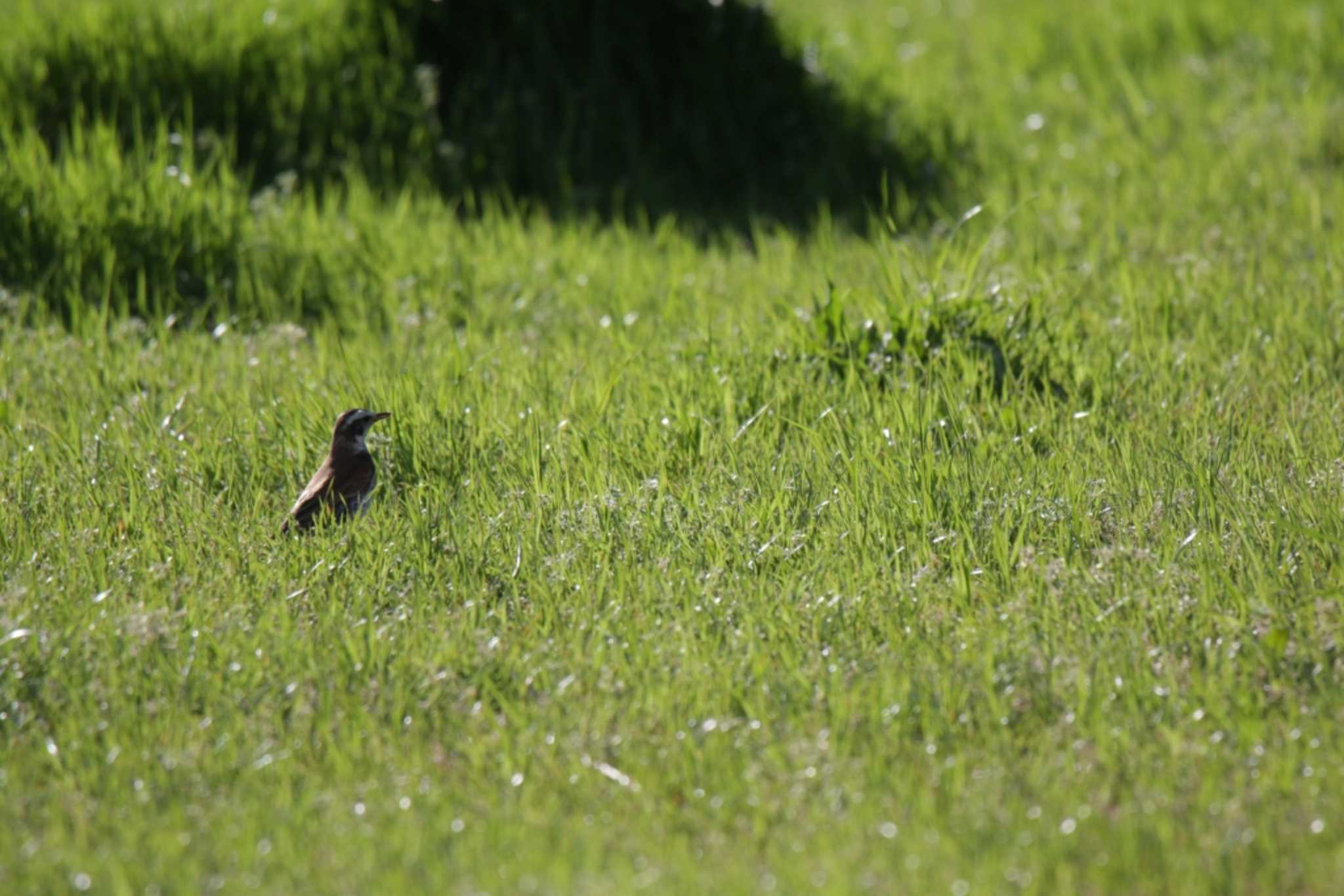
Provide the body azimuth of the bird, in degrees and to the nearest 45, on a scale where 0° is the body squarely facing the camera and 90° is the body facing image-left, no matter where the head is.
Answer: approximately 270°
